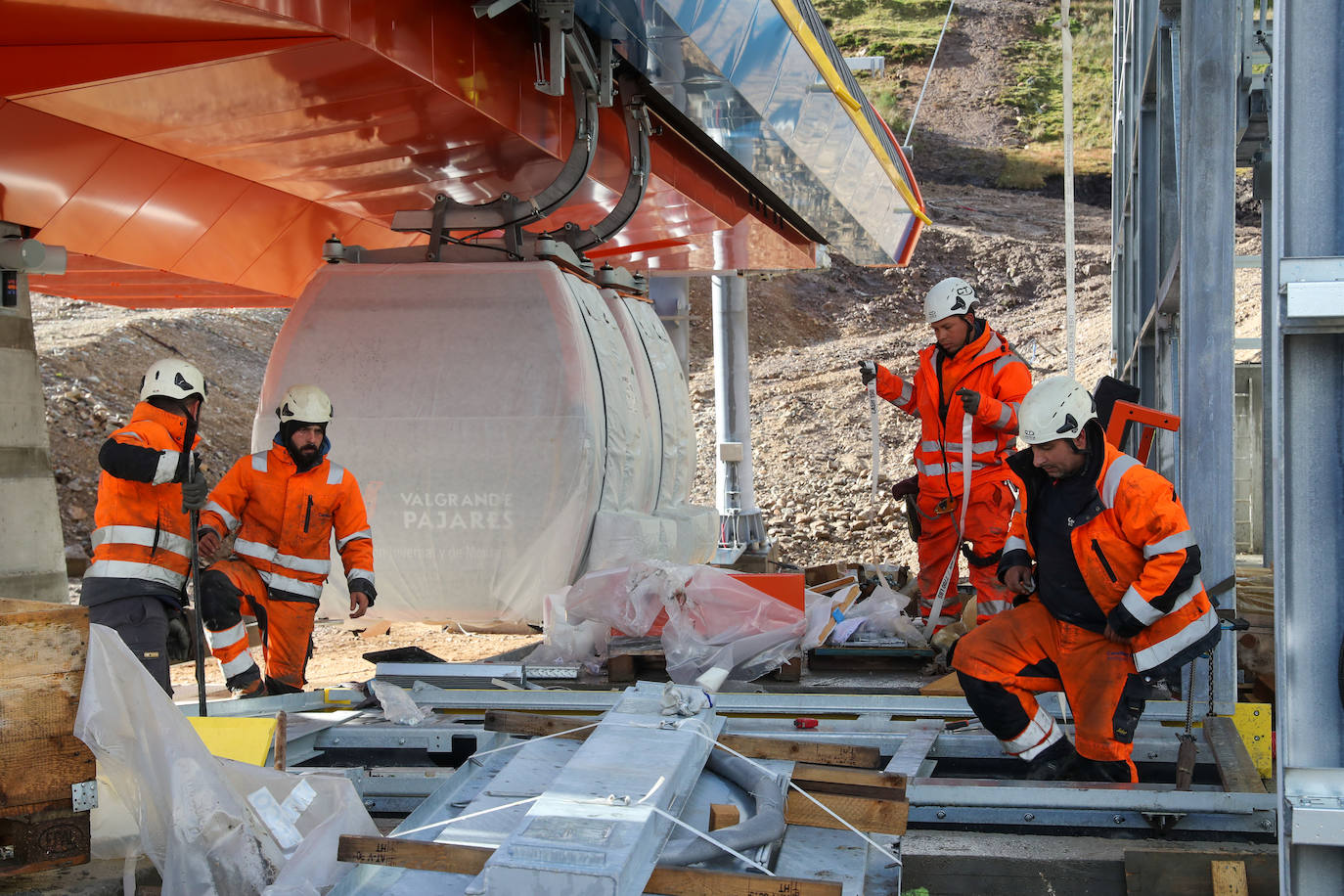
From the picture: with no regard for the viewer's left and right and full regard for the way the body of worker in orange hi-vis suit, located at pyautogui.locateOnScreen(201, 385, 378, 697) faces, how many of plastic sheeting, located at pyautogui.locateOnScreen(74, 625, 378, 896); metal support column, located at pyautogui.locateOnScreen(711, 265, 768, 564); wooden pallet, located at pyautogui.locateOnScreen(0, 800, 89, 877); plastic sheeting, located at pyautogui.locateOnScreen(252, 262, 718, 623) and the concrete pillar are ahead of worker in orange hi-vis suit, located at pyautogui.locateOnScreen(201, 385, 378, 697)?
2

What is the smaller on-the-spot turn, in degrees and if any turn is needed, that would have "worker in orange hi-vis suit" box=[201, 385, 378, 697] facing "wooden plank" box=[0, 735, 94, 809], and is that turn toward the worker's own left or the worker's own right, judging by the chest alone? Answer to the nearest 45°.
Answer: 0° — they already face it

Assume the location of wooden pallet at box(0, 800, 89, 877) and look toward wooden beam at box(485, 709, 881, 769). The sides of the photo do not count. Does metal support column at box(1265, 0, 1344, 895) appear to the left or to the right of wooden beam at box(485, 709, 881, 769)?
right

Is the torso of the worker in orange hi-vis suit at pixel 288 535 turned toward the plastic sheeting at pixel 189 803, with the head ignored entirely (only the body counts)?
yes

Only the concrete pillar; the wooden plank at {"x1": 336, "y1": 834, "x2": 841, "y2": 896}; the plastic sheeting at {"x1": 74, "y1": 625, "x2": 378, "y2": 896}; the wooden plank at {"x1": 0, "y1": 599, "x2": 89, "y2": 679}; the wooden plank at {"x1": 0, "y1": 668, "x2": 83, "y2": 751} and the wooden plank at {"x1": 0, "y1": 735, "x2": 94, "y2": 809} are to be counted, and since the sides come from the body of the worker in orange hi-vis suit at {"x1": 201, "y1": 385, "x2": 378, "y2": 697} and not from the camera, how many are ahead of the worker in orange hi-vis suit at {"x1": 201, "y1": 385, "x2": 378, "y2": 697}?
5

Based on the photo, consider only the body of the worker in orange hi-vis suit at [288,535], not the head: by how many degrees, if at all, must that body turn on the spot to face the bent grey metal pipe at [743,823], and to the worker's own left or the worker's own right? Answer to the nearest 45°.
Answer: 0° — they already face it

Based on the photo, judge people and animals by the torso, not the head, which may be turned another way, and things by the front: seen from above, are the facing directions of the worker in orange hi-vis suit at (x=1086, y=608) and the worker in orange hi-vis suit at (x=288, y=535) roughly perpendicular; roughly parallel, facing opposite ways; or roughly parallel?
roughly perpendicular

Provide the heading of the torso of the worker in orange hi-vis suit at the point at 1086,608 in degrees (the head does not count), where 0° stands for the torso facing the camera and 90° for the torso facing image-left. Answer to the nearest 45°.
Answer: approximately 45°

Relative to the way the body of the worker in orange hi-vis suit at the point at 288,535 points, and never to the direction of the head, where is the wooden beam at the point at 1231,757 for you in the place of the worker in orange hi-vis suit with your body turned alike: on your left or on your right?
on your left

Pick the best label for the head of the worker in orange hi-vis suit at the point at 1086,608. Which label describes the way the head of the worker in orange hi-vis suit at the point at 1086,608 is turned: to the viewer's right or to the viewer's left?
to the viewer's left

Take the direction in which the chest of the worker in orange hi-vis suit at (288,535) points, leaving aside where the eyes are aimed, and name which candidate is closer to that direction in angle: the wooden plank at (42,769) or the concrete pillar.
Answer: the wooden plank

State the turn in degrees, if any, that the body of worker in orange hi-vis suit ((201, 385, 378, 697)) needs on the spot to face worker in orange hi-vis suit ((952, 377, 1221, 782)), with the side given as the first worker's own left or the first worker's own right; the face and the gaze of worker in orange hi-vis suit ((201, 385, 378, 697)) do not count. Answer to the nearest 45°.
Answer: approximately 45° to the first worker's own left
